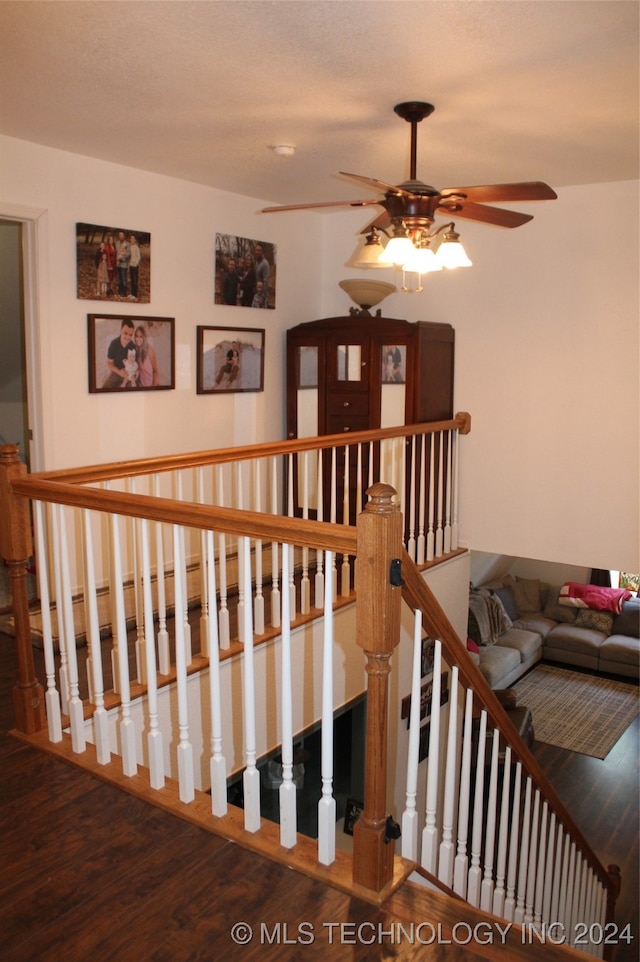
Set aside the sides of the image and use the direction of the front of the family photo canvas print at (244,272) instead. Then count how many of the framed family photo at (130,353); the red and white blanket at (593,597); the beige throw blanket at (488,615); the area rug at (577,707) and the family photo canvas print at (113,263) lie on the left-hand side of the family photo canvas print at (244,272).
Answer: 3

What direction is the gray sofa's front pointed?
toward the camera

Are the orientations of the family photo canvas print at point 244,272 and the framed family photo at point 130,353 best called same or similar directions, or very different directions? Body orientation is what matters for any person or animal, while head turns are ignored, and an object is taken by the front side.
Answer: same or similar directions

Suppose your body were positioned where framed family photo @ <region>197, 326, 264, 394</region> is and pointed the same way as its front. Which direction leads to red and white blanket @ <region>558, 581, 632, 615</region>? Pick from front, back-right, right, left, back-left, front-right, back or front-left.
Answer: left

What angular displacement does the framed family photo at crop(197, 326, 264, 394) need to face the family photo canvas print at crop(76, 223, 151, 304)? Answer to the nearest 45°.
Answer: approximately 90° to its right

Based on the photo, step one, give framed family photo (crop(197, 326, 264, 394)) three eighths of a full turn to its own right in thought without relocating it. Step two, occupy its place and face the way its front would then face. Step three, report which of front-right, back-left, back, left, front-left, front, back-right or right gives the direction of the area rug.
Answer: back-right

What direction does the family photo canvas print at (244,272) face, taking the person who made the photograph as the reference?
facing the viewer and to the right of the viewer

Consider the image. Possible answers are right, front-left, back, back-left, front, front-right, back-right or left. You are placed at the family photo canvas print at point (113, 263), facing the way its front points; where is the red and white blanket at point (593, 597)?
left

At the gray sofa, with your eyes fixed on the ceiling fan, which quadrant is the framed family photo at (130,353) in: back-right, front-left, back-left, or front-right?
front-right

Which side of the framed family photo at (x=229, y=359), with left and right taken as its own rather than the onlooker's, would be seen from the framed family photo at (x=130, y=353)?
right

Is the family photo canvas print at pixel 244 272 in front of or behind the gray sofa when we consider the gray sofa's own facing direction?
in front

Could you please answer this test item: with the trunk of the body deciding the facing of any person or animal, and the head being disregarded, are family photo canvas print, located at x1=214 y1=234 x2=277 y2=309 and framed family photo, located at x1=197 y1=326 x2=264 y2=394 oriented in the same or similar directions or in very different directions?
same or similar directions

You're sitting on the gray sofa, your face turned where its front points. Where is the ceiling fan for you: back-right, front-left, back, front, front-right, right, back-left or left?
front

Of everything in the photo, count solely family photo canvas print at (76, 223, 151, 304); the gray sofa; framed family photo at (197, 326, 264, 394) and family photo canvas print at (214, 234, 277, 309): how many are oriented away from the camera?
0

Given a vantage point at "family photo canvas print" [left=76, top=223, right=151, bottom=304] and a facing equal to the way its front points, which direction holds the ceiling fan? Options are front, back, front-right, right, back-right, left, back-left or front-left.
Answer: front
